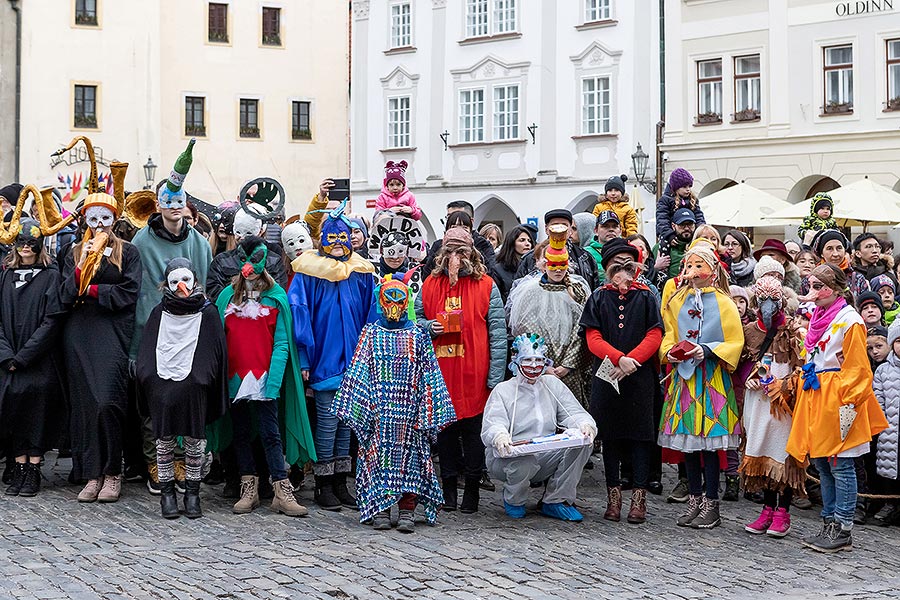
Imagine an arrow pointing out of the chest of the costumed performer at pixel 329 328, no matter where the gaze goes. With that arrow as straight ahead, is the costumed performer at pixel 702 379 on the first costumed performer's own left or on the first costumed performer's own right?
on the first costumed performer's own left

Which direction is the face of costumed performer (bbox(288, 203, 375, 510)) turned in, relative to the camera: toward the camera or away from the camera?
toward the camera

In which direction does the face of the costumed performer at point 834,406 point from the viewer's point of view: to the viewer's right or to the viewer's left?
to the viewer's left

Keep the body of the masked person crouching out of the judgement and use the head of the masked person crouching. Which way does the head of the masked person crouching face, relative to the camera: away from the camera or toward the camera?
toward the camera

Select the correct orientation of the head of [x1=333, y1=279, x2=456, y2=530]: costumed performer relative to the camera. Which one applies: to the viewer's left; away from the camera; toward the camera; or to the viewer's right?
toward the camera

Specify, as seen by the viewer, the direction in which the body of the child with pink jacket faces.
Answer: toward the camera

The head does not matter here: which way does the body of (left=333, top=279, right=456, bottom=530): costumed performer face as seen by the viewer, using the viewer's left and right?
facing the viewer

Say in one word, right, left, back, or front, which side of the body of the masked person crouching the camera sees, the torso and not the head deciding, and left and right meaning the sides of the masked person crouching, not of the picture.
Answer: front

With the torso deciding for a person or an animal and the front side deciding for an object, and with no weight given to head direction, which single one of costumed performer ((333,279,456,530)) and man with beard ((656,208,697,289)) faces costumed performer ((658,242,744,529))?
the man with beard

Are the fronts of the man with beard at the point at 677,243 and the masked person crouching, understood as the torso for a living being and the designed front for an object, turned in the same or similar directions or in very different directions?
same or similar directions

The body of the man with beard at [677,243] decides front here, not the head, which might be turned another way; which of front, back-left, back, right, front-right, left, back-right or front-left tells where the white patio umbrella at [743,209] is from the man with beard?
back

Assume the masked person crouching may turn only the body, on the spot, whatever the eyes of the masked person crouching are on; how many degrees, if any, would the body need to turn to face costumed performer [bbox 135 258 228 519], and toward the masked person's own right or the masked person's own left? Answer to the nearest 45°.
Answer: approximately 90° to the masked person's own right

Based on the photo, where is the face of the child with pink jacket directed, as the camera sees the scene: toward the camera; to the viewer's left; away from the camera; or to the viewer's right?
toward the camera

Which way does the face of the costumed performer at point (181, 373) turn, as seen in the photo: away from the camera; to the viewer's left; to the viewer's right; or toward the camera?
toward the camera

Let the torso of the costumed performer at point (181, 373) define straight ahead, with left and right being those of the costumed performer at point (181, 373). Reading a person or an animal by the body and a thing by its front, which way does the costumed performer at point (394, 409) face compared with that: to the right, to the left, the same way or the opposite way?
the same way

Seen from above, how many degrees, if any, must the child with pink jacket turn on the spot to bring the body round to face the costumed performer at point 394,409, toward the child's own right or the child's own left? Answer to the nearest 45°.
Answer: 0° — they already face them

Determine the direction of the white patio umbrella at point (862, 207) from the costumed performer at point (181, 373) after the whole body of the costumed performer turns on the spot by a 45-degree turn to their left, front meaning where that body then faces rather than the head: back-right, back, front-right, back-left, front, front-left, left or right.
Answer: left

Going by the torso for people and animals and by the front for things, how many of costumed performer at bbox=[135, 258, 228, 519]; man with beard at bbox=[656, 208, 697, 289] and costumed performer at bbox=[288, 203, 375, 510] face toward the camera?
3
